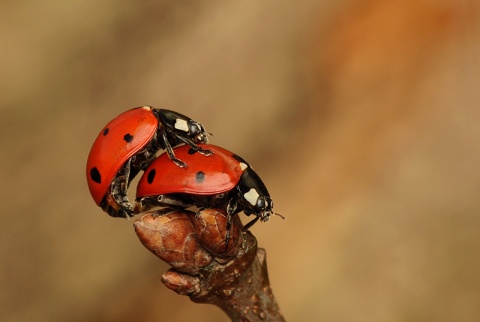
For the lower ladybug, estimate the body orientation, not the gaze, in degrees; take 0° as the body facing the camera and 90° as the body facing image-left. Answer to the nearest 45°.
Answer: approximately 270°
